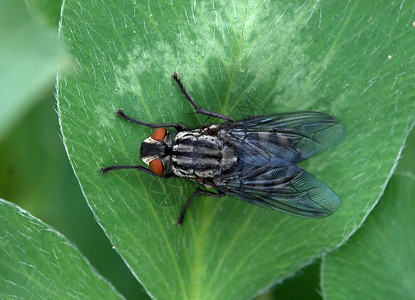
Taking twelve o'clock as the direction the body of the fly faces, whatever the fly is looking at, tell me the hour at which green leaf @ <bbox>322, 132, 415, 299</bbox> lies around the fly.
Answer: The green leaf is roughly at 6 o'clock from the fly.

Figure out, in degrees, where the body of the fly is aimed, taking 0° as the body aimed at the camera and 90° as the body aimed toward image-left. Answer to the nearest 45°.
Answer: approximately 90°
